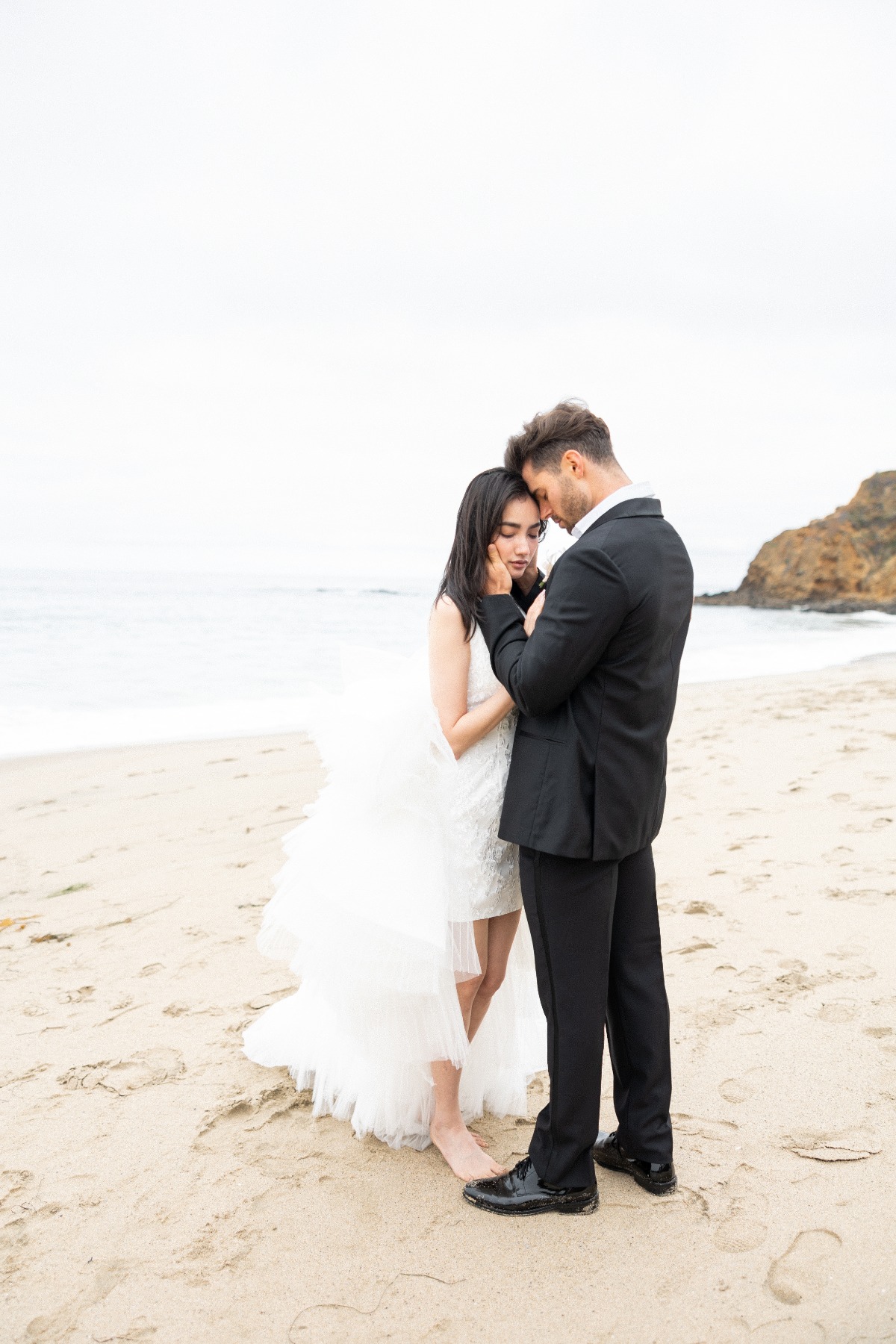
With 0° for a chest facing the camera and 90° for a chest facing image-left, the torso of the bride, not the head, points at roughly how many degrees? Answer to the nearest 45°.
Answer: approximately 315°
